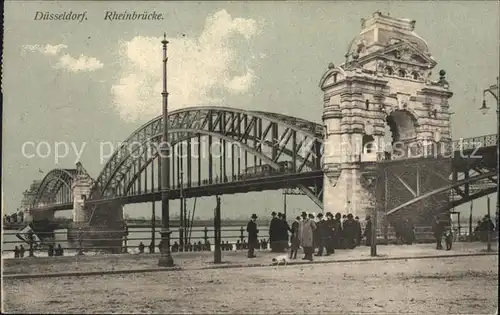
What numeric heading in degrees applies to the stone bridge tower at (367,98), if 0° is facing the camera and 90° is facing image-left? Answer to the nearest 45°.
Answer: approximately 315°

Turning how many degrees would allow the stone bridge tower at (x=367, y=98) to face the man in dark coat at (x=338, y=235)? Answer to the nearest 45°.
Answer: approximately 45° to its right

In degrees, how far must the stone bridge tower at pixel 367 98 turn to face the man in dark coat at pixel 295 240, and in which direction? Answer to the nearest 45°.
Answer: approximately 45° to its right

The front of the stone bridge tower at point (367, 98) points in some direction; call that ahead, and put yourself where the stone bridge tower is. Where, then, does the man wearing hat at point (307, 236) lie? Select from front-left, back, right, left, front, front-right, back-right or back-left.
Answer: front-right

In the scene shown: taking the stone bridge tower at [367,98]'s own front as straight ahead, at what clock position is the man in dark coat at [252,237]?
The man in dark coat is roughly at 2 o'clock from the stone bridge tower.

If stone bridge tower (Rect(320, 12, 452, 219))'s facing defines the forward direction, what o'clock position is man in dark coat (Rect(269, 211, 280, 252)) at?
The man in dark coat is roughly at 2 o'clock from the stone bridge tower.

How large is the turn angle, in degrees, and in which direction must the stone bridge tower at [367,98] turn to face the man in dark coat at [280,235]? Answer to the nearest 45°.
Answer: approximately 45° to its right

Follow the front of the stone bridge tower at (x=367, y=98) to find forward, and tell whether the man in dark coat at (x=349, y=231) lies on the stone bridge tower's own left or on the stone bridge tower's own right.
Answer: on the stone bridge tower's own right
